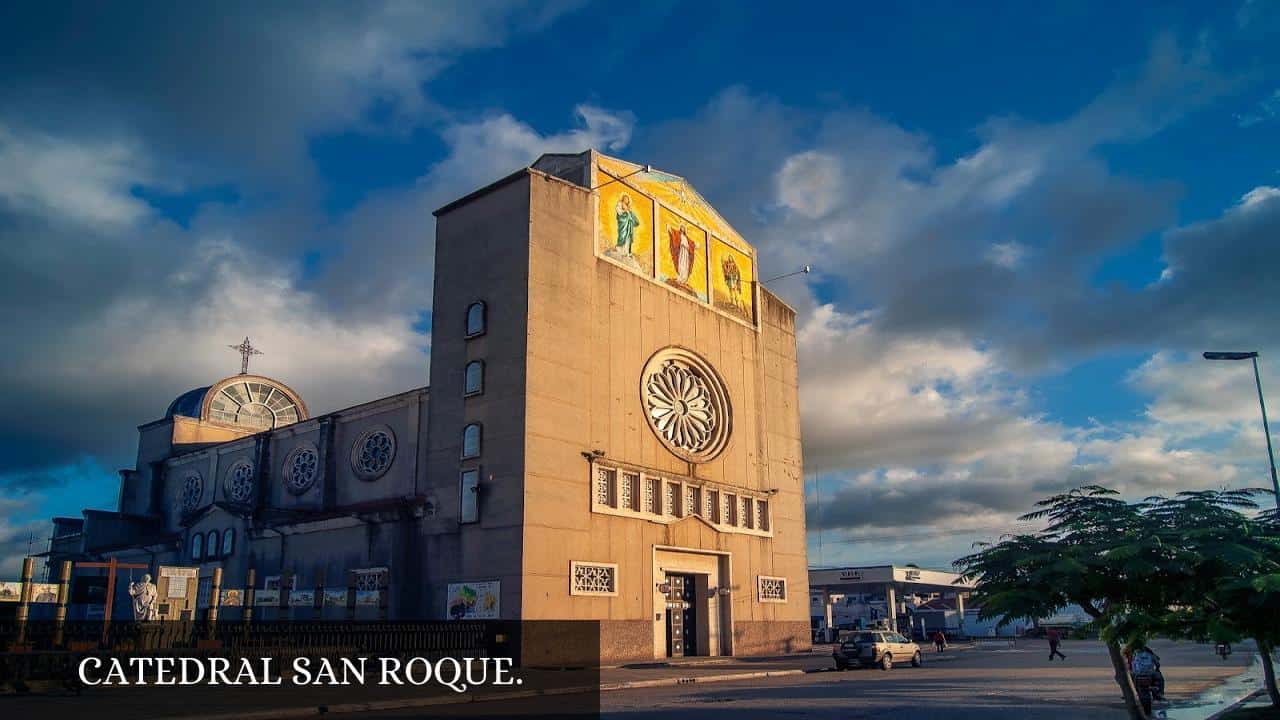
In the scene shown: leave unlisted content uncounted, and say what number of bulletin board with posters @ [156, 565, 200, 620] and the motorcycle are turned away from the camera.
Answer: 1

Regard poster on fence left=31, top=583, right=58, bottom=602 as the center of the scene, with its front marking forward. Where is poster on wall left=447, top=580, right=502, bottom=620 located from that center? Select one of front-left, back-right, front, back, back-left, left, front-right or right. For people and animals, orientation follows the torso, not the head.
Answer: front-left

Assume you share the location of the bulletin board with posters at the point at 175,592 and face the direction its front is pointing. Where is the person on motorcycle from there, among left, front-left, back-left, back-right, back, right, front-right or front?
front-left

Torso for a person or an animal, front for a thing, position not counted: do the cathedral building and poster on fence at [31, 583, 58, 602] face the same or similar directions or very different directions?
same or similar directions

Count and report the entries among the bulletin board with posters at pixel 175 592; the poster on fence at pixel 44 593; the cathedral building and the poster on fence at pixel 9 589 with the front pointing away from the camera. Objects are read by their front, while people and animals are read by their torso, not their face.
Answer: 0

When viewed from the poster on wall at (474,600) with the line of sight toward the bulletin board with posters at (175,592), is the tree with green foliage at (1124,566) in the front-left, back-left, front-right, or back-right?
back-left

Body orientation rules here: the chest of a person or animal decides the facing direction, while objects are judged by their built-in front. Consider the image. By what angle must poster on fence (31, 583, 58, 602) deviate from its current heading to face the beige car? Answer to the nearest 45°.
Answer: approximately 45° to its left

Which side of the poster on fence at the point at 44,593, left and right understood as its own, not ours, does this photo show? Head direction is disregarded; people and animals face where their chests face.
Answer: front

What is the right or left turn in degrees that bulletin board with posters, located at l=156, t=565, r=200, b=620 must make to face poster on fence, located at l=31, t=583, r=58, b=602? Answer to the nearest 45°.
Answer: approximately 135° to its right

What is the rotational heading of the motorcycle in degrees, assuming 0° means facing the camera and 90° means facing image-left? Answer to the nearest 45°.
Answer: approximately 180°

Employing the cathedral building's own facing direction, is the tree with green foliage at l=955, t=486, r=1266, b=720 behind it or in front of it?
in front

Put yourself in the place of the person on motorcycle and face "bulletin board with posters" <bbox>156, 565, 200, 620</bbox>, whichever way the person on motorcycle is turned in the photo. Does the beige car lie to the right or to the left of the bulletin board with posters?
right

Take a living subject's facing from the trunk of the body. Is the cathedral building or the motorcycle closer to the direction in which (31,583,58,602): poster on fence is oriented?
the motorcycle

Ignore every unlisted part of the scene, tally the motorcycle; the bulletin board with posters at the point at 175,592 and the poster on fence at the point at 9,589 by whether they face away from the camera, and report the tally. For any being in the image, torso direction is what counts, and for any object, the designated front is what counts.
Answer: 1

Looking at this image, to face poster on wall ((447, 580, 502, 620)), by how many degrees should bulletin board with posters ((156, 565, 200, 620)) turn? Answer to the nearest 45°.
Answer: approximately 90° to its left

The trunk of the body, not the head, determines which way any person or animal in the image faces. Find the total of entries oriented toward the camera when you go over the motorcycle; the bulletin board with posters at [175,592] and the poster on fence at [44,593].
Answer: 2

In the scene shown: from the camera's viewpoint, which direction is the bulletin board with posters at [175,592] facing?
toward the camera
